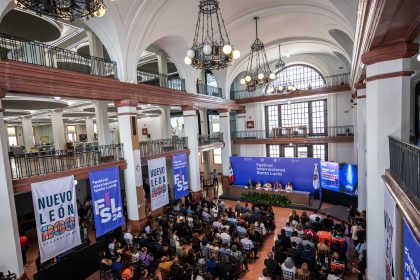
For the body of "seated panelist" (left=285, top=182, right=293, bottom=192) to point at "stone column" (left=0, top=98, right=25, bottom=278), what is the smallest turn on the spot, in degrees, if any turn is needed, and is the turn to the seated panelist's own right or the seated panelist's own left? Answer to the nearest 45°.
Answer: approximately 45° to the seated panelist's own right

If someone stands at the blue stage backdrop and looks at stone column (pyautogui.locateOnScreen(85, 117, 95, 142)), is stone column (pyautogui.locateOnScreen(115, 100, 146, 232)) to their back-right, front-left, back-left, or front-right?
front-left

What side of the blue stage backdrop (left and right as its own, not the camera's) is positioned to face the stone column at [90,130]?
right

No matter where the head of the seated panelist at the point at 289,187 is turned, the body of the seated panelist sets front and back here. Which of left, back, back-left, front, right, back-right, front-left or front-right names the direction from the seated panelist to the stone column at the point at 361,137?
front-left

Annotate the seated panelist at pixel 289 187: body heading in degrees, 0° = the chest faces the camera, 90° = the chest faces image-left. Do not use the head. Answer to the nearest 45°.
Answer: approximately 0°

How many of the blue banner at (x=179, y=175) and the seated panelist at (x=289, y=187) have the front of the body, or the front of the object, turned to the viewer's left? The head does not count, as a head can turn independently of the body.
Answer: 0

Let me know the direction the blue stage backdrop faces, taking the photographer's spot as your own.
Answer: facing the viewer

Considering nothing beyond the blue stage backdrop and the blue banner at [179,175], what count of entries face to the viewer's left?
0

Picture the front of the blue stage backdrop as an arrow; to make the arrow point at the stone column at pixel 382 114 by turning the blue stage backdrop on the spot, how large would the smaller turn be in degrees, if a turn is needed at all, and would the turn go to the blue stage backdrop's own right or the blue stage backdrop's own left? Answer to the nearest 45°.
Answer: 0° — it already faces it

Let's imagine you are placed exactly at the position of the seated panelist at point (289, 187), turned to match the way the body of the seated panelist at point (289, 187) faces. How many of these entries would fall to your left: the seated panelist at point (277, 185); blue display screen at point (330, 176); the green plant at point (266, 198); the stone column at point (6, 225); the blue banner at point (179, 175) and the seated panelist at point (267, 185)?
1

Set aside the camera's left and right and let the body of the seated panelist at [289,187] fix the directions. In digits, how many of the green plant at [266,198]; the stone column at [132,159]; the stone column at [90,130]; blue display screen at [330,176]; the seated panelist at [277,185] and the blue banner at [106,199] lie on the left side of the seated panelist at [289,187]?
1

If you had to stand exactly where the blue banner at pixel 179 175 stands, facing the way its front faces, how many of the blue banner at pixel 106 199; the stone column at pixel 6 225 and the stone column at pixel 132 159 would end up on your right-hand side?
3

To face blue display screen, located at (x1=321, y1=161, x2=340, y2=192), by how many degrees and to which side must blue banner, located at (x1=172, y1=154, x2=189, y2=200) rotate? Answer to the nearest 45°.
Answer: approximately 45° to its left

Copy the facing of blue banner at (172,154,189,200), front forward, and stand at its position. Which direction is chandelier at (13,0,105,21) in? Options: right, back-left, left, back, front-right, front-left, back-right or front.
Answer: front-right

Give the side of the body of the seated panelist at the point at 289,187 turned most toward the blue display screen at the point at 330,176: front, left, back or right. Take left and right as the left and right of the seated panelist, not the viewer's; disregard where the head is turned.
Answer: left

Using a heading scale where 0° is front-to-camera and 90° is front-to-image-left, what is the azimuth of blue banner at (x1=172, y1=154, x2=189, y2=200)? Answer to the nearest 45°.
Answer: approximately 315°
